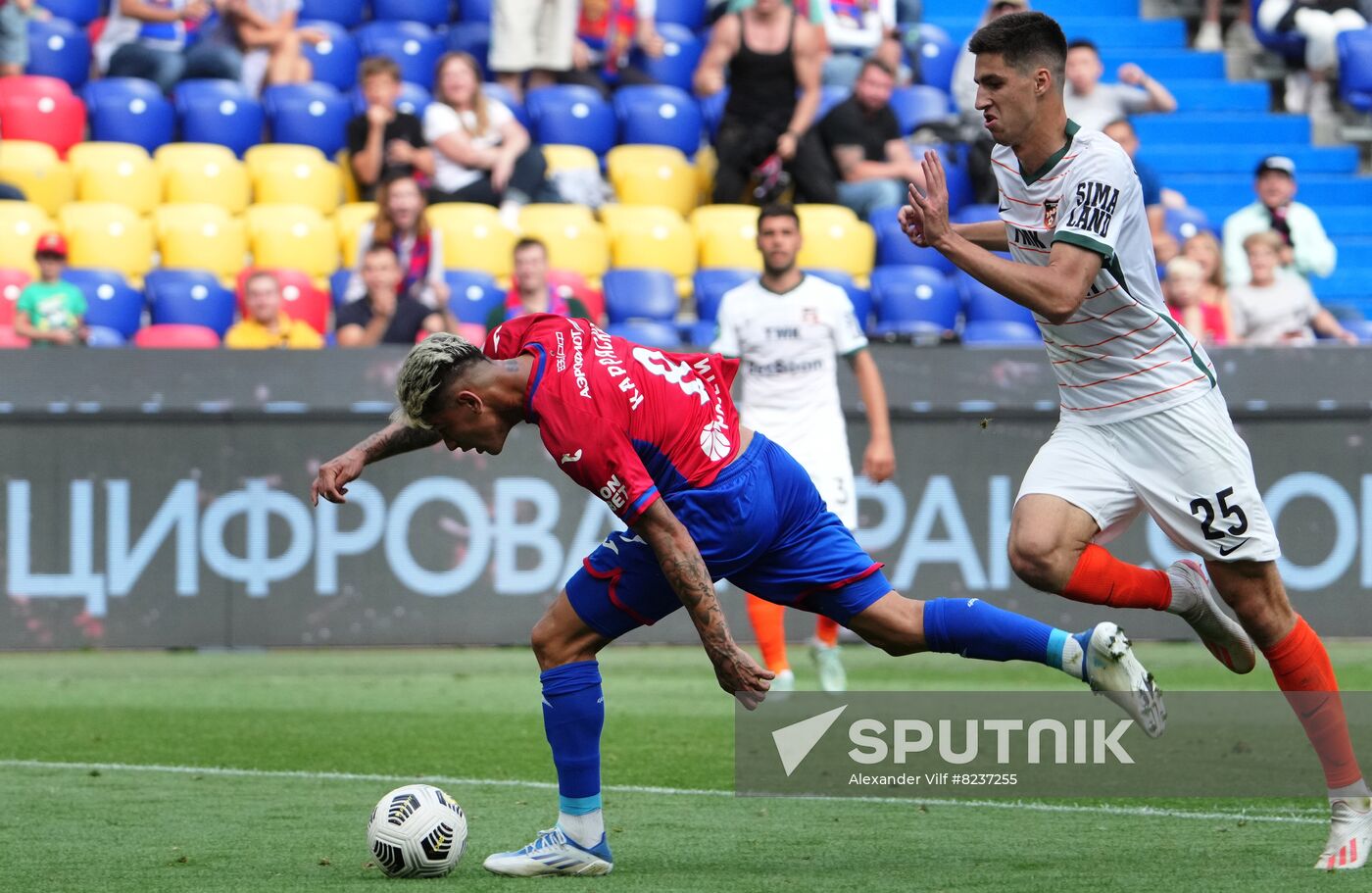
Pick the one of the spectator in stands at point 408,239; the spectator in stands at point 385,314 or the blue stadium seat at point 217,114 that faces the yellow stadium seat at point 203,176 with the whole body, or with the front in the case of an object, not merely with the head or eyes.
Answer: the blue stadium seat

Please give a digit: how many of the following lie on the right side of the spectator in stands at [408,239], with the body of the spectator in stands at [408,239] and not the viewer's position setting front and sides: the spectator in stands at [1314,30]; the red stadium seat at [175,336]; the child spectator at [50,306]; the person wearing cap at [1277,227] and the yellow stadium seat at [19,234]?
3

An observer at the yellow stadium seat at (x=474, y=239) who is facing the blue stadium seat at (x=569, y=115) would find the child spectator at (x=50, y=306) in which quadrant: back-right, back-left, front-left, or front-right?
back-left

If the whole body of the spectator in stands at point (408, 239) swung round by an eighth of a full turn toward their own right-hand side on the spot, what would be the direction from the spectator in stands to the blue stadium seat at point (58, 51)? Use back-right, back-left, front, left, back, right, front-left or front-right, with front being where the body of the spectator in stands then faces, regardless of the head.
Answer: right

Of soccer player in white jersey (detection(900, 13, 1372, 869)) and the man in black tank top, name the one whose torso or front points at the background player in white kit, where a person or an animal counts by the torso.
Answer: the man in black tank top

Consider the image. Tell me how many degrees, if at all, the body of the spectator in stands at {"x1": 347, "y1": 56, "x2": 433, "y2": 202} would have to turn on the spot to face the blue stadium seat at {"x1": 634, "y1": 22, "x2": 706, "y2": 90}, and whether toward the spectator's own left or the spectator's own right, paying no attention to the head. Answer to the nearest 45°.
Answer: approximately 135° to the spectator's own left

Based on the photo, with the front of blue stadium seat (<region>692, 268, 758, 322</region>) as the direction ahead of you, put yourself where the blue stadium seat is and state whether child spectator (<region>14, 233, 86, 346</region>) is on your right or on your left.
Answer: on your right
